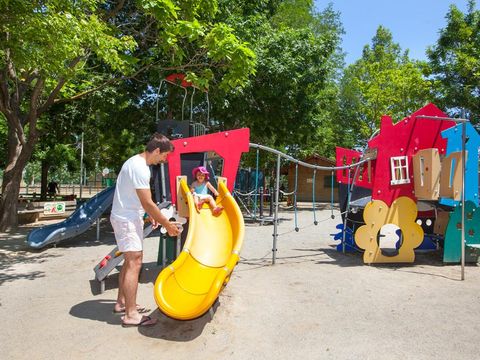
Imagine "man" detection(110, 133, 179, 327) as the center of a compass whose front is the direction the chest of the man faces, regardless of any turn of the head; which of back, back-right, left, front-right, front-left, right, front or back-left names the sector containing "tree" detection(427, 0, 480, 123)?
front-left

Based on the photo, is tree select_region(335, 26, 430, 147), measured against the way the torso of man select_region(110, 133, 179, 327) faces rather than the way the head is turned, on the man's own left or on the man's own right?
on the man's own left

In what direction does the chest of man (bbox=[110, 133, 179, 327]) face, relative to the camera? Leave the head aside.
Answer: to the viewer's right

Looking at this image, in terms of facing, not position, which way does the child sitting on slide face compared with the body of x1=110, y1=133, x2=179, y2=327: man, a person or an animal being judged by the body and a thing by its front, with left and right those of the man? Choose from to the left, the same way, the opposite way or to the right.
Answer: to the right

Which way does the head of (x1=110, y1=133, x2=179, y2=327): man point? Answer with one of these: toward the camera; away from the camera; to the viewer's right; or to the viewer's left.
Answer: to the viewer's right

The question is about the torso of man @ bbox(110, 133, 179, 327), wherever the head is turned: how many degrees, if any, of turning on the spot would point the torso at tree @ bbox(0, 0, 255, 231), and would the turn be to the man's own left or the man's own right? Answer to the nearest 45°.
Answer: approximately 90° to the man's own left

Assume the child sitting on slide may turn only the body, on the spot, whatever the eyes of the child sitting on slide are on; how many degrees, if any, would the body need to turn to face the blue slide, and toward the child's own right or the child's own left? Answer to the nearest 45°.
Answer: approximately 135° to the child's own right

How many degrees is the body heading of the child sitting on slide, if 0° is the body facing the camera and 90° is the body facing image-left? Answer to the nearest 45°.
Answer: approximately 0°

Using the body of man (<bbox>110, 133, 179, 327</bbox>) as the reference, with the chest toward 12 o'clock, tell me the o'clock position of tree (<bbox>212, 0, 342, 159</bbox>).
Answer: The tree is roughly at 10 o'clock from the man.

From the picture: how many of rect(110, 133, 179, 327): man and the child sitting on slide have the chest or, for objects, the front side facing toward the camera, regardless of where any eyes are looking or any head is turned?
1
